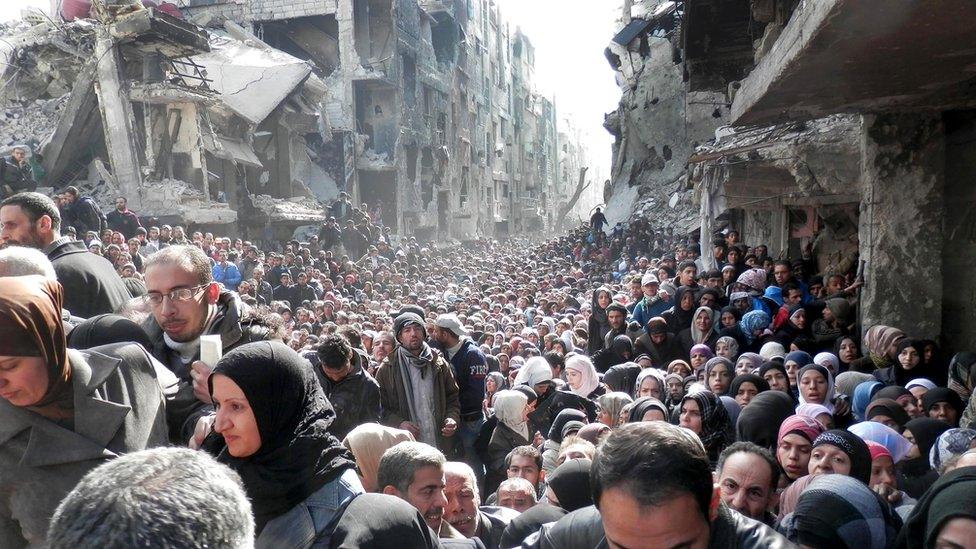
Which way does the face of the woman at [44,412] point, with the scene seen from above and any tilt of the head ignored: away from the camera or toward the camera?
toward the camera

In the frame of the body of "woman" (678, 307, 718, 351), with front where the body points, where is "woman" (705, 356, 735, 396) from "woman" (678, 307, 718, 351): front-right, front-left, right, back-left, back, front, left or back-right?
front

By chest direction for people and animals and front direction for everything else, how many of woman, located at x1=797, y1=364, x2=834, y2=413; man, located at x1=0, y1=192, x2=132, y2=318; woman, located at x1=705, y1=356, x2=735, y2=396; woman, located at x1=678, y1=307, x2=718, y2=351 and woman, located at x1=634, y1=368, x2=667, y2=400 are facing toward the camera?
4

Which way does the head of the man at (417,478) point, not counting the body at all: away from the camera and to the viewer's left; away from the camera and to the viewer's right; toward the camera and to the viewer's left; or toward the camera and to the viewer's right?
toward the camera and to the viewer's right

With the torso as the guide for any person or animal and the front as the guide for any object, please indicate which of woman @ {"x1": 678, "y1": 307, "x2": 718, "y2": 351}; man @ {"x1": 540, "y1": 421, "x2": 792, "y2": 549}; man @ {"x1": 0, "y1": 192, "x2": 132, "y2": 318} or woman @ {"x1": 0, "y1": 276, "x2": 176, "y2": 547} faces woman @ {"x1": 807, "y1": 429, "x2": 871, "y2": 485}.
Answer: woman @ {"x1": 678, "y1": 307, "x2": 718, "y2": 351}

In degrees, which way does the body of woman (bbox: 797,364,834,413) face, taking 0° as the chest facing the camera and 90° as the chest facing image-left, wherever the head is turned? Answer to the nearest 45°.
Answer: approximately 0°

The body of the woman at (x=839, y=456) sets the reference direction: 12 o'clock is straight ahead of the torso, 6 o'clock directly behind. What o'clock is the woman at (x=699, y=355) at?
the woman at (x=699, y=355) is roughly at 4 o'clock from the woman at (x=839, y=456).

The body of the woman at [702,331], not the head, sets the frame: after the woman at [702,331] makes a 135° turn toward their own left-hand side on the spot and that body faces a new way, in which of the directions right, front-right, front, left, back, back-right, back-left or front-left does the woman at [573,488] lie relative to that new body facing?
back-right

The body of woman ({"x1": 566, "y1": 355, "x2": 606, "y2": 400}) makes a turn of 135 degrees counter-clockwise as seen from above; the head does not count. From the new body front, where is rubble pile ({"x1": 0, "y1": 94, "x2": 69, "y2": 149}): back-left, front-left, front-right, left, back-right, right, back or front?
back-left

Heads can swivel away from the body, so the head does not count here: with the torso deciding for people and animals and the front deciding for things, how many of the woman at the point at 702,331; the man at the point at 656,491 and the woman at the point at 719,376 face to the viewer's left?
0

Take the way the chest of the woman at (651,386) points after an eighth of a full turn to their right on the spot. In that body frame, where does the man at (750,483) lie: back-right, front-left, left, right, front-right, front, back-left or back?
front-left

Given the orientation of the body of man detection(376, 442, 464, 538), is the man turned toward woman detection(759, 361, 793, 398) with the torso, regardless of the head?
no

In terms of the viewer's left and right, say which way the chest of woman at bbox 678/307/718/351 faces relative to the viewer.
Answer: facing the viewer

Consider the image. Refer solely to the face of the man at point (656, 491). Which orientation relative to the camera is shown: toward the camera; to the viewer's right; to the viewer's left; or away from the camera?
toward the camera

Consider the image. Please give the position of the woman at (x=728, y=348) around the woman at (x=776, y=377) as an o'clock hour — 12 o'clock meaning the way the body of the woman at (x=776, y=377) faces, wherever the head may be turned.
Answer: the woman at (x=728, y=348) is roughly at 4 o'clock from the woman at (x=776, y=377).

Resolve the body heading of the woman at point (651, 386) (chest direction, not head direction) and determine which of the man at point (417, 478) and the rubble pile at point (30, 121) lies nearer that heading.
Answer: the man

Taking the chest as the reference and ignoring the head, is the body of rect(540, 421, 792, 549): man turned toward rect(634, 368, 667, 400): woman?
no

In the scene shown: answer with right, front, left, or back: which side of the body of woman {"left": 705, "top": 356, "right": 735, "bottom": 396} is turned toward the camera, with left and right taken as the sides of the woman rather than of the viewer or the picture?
front

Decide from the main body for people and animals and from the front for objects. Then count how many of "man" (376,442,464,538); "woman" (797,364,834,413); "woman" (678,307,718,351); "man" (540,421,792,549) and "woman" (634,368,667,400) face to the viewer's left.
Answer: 0

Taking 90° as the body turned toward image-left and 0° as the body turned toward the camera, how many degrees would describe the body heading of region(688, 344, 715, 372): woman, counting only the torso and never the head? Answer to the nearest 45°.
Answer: approximately 45°
